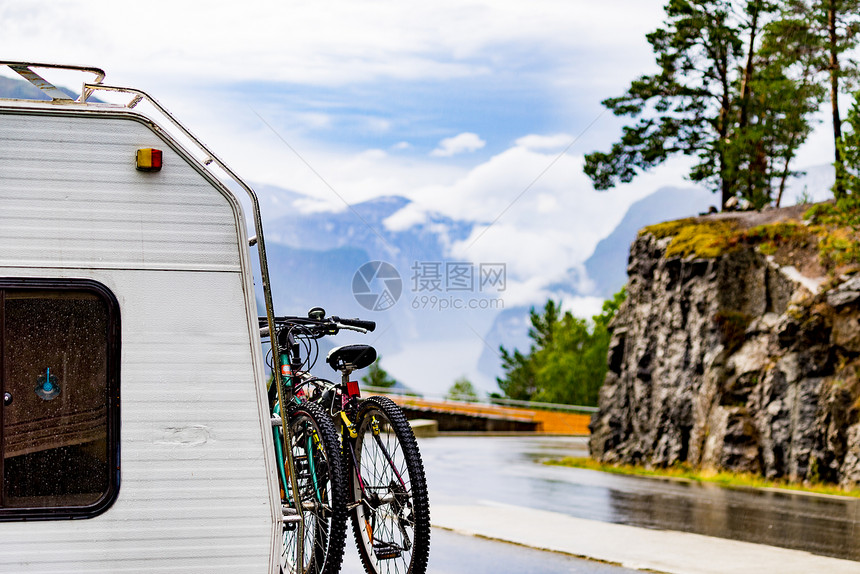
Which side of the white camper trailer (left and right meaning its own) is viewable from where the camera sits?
left

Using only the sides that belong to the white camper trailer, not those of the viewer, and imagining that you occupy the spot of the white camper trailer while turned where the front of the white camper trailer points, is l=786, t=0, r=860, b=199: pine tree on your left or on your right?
on your right

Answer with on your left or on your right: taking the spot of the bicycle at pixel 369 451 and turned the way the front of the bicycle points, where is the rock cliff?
on your right

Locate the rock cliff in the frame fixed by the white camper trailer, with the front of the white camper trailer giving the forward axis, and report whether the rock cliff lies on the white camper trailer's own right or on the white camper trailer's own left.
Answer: on the white camper trailer's own right
